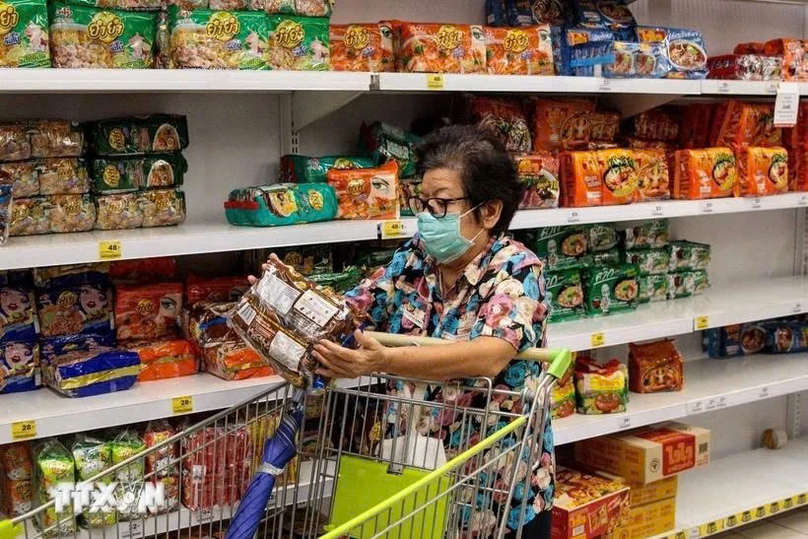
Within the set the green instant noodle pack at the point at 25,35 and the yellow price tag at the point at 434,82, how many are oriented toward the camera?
2

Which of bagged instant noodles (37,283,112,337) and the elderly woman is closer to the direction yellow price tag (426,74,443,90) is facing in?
the elderly woman

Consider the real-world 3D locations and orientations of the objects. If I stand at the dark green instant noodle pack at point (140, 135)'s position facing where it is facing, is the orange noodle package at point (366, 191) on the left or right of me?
on my left

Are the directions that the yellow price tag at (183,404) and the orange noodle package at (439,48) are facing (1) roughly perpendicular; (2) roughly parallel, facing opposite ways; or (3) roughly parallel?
roughly parallel

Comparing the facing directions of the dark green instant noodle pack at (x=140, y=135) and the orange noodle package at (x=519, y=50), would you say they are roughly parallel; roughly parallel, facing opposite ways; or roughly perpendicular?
roughly parallel

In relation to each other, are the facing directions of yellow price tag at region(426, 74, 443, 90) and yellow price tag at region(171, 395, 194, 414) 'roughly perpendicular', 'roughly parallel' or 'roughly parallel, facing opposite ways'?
roughly parallel

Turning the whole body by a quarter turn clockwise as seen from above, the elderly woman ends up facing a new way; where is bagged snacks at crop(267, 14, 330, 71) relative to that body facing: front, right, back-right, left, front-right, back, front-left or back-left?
front

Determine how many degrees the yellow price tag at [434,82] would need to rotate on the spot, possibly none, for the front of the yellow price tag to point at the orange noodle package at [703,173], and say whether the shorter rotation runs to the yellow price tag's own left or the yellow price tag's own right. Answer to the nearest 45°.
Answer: approximately 135° to the yellow price tag's own left

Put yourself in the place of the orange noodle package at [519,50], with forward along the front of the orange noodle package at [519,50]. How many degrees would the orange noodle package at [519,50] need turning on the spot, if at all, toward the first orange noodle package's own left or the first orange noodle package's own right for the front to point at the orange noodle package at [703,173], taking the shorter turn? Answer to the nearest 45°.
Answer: approximately 135° to the first orange noodle package's own left

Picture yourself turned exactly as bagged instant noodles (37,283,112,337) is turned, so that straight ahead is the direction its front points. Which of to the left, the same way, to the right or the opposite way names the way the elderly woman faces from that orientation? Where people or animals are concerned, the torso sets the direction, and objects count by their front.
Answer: to the right

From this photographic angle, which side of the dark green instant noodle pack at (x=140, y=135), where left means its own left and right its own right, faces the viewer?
front

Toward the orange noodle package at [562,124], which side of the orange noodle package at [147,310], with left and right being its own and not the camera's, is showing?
left

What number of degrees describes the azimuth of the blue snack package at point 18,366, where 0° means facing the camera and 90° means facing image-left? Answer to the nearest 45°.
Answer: approximately 0°

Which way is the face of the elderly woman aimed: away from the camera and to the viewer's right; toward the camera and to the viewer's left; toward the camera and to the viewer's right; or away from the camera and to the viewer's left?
toward the camera and to the viewer's left

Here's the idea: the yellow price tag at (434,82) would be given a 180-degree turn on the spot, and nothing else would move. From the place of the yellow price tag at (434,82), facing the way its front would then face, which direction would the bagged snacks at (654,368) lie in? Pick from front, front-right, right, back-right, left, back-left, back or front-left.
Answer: front-right

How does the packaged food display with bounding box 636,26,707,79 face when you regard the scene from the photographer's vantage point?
facing the viewer
